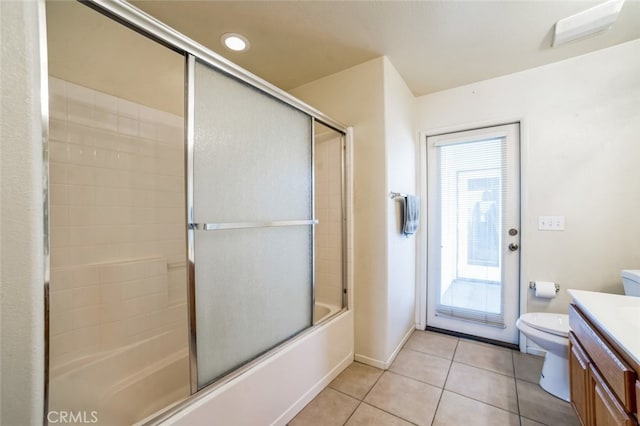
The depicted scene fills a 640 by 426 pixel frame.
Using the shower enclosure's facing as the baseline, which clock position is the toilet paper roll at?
The toilet paper roll is roughly at 11 o'clock from the shower enclosure.

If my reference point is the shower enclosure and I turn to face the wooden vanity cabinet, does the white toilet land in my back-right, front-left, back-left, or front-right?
front-left

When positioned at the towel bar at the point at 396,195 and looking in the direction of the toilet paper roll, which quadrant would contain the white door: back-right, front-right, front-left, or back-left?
front-left

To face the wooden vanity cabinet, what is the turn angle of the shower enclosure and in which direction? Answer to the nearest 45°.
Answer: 0° — it already faces it

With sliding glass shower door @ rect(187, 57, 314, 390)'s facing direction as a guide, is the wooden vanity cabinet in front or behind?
in front

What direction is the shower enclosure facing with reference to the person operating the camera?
facing the viewer and to the right of the viewer

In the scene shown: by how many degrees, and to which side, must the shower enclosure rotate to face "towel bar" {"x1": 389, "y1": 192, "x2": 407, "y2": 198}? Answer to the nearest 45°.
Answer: approximately 45° to its left

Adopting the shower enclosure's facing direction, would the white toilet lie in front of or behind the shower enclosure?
in front

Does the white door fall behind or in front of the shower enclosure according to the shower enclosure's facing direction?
in front

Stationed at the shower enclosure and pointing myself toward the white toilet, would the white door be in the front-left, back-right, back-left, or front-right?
front-left
